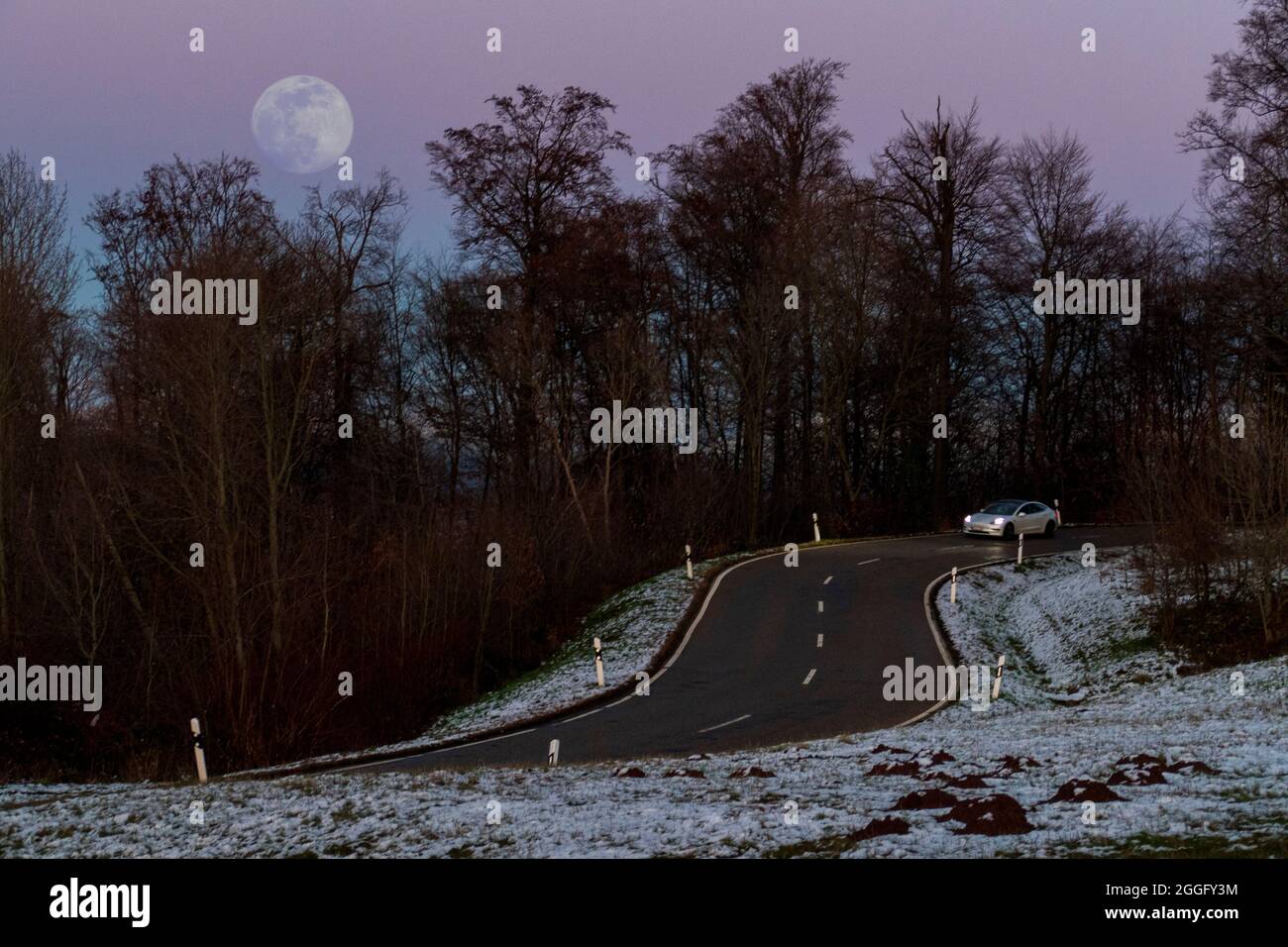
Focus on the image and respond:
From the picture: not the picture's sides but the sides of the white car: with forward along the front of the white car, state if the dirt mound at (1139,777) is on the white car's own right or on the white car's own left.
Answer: on the white car's own left

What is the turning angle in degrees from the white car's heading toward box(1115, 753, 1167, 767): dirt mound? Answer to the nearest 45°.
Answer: approximately 45° to its left

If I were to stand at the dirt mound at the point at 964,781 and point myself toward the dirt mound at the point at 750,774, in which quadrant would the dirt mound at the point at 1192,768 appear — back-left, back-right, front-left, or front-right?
back-right

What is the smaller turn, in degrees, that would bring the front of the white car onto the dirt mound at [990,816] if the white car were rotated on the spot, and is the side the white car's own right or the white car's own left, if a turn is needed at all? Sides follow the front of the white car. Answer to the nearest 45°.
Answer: approximately 45° to the white car's own left

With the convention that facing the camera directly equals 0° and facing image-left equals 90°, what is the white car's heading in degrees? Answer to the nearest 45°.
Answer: approximately 45°
